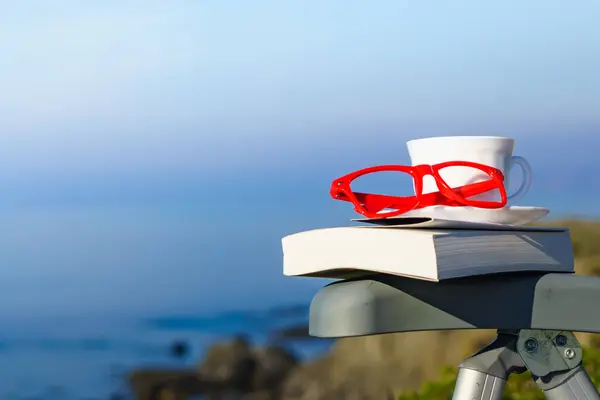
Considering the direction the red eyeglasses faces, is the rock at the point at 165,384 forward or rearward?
rearward

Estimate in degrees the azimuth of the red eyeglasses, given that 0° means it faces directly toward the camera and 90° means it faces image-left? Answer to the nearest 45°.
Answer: approximately 0°

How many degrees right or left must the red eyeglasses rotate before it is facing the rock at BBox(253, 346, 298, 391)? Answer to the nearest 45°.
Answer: approximately 180°

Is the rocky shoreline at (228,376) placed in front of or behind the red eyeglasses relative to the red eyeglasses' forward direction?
behind

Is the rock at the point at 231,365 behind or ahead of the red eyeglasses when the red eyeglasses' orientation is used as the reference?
behind

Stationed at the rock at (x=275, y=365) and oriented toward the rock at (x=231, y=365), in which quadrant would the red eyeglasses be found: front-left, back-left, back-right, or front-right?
back-left
